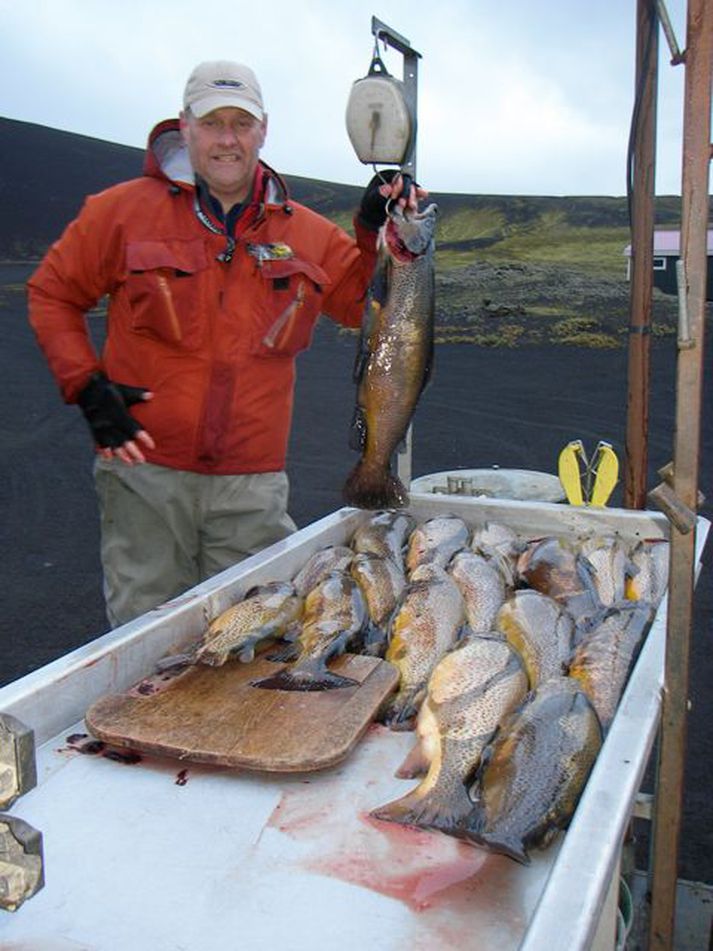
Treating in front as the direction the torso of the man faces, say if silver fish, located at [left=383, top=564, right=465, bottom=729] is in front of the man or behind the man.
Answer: in front

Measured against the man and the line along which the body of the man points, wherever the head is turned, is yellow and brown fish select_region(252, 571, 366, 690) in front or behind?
in front

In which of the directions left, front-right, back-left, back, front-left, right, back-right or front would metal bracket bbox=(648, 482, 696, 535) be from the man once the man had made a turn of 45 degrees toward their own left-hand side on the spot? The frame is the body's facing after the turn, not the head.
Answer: front

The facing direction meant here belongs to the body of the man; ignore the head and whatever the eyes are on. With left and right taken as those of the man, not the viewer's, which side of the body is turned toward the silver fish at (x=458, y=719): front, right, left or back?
front

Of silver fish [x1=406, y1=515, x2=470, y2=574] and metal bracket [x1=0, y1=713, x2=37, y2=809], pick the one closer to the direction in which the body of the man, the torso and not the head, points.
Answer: the metal bracket

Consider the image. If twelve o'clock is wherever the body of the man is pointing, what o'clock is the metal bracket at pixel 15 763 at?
The metal bracket is roughly at 12 o'clock from the man.

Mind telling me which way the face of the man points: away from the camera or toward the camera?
toward the camera

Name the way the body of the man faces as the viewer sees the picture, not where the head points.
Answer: toward the camera

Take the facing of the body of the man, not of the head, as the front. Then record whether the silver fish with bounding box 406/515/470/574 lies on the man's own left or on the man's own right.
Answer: on the man's own left

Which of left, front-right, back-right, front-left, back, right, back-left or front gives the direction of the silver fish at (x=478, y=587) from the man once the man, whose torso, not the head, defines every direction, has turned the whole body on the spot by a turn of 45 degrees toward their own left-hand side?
front

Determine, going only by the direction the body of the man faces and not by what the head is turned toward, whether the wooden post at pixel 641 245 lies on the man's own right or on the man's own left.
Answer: on the man's own left

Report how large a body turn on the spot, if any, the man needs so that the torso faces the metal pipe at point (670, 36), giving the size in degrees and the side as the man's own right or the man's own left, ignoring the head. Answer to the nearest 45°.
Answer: approximately 45° to the man's own left
